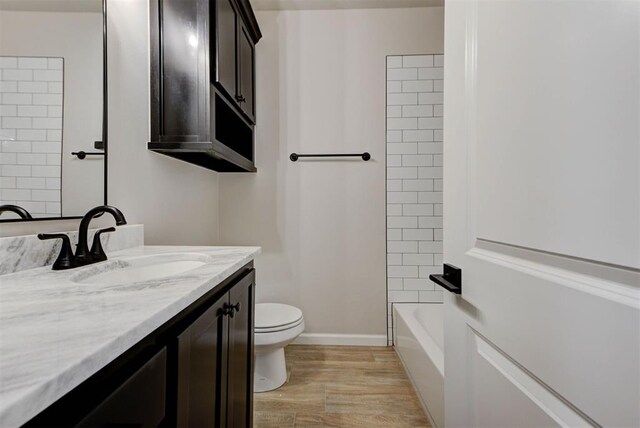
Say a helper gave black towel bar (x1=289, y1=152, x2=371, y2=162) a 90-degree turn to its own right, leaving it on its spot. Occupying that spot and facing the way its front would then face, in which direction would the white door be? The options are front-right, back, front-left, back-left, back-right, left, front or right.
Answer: left

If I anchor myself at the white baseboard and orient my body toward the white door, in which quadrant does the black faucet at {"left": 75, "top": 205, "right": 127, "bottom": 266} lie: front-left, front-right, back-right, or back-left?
front-right

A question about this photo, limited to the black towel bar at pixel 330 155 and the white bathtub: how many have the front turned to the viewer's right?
0

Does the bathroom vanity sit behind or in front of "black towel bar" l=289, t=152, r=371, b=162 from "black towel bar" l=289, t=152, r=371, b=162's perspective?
in front

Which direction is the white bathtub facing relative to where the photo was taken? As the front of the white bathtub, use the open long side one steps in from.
to the viewer's left

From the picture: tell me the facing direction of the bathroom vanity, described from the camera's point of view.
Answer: facing the viewer and to the right of the viewer

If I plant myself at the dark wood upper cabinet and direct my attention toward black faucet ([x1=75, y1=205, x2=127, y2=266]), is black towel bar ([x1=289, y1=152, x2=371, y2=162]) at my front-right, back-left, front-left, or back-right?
back-left

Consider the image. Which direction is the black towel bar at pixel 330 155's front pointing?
toward the camera

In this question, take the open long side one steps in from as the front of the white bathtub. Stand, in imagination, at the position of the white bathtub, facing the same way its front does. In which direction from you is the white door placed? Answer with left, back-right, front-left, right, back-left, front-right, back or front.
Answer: left

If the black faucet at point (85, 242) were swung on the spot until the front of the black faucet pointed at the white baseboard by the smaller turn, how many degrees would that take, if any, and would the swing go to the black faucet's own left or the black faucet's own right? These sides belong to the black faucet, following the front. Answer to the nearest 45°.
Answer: approximately 90° to the black faucet's own left
